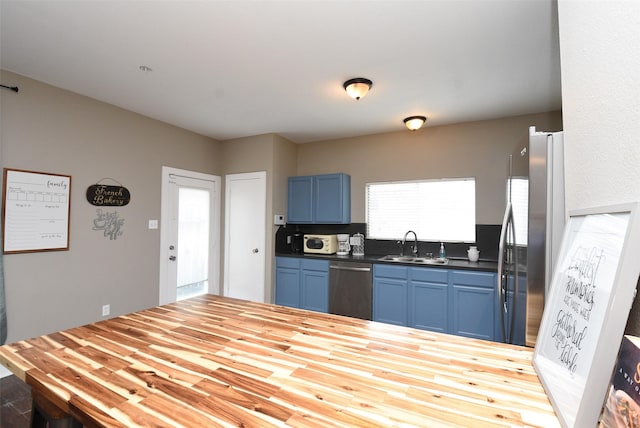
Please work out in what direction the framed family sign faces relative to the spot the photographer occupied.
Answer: facing the viewer and to the right of the viewer

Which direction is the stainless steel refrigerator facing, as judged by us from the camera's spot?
facing to the left of the viewer

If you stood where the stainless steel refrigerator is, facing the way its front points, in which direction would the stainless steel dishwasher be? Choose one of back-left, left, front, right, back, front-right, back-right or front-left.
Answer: front-right

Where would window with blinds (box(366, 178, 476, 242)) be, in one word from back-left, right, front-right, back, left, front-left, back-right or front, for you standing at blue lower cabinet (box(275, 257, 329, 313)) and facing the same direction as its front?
back-left

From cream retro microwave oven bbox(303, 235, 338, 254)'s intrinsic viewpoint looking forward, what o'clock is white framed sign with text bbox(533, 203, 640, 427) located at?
The white framed sign with text is roughly at 10 o'clock from the cream retro microwave oven.

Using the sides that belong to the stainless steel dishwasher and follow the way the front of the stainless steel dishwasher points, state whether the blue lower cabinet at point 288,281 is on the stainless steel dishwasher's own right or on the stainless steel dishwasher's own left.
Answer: on the stainless steel dishwasher's own right

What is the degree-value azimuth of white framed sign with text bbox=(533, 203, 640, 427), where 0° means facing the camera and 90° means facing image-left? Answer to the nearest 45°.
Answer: approximately 45°

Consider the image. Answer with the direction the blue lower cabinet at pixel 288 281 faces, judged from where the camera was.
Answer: facing the viewer and to the left of the viewer

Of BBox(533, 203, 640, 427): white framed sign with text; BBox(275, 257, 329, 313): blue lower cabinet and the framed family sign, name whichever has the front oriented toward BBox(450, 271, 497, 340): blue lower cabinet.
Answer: the framed family sign

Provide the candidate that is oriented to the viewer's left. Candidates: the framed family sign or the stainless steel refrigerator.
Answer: the stainless steel refrigerator

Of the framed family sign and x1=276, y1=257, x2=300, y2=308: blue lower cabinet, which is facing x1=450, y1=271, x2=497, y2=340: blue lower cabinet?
the framed family sign

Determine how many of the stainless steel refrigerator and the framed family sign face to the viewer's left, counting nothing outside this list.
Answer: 1

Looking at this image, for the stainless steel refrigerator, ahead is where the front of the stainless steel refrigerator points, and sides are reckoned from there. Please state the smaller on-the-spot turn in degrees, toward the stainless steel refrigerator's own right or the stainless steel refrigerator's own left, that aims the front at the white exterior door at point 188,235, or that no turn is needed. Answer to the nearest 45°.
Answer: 0° — it already faces it

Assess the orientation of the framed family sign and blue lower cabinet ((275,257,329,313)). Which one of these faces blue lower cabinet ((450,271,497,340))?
the framed family sign

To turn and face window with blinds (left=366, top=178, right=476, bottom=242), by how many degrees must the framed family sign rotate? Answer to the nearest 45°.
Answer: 0° — it already faces it

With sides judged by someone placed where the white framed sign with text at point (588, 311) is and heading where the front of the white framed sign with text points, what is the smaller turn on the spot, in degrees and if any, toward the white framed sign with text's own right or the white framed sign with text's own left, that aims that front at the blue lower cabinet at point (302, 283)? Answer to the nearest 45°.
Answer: approximately 90° to the white framed sign with text's own right
